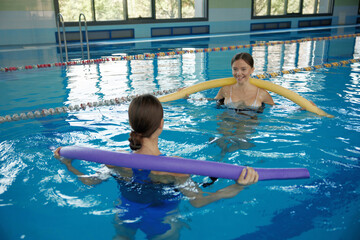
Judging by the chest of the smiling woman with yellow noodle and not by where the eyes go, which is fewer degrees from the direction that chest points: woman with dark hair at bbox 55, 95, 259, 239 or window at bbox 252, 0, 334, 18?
the woman with dark hair

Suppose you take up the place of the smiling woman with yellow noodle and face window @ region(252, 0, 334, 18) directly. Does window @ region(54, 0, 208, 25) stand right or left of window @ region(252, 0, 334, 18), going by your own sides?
left

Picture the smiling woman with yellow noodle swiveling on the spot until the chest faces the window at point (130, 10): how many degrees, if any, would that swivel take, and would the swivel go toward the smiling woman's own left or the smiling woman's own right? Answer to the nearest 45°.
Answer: approximately 135° to the smiling woman's own right

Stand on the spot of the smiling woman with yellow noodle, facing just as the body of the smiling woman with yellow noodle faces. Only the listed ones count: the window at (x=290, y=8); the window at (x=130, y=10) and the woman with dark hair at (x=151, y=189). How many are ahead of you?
1

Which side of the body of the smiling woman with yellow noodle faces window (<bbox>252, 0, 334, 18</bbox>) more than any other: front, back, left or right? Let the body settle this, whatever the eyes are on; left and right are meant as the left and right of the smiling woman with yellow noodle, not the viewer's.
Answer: back

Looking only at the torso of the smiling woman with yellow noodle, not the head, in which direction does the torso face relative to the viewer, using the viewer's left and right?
facing the viewer

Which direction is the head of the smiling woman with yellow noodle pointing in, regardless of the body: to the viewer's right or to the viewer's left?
to the viewer's left

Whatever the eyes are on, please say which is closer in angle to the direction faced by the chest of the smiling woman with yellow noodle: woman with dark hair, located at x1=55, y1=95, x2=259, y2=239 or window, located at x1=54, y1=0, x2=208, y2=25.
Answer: the woman with dark hair

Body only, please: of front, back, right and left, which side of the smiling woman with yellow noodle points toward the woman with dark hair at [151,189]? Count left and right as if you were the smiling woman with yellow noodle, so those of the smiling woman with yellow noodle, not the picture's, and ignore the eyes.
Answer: front

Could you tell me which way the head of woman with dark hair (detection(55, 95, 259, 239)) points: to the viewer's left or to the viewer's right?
to the viewer's right
